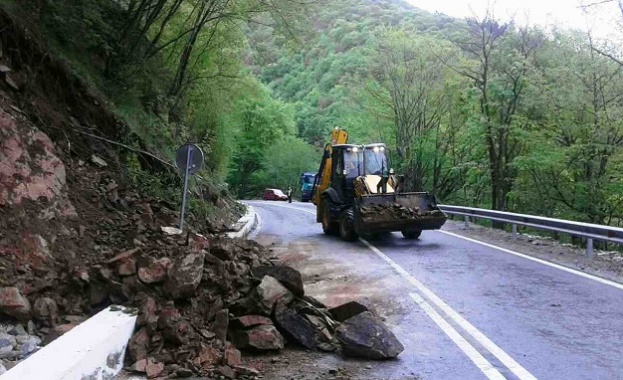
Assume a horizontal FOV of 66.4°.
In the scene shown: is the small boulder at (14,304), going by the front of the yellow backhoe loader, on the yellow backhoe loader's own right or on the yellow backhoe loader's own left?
on the yellow backhoe loader's own right

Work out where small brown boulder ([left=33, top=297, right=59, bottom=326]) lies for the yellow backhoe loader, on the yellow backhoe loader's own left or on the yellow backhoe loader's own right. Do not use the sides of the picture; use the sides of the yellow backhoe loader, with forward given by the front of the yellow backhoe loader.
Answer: on the yellow backhoe loader's own right

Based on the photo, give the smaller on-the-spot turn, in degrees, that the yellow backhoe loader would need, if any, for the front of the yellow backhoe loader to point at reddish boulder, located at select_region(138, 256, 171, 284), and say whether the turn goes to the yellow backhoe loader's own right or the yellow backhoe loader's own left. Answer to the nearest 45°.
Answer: approximately 45° to the yellow backhoe loader's own right

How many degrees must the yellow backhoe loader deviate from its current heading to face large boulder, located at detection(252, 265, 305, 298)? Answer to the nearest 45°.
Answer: approximately 45° to its right

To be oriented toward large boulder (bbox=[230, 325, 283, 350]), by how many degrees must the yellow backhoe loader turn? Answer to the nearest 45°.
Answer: approximately 45° to its right

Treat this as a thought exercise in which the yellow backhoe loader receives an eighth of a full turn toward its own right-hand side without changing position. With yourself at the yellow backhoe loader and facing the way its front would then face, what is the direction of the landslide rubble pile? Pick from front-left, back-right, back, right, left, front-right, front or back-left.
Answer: front

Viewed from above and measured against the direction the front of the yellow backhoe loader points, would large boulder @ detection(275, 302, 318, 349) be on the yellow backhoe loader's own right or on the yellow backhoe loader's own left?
on the yellow backhoe loader's own right

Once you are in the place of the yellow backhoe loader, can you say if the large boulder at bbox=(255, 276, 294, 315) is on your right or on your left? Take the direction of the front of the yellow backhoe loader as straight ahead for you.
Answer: on your right

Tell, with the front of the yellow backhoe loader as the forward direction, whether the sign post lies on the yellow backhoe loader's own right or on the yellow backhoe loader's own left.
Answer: on the yellow backhoe loader's own right
